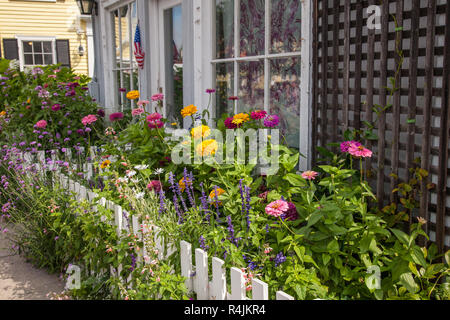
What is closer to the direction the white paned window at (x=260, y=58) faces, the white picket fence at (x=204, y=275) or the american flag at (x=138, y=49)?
the white picket fence

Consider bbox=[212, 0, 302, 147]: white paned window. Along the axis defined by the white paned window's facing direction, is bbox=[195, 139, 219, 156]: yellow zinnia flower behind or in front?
in front

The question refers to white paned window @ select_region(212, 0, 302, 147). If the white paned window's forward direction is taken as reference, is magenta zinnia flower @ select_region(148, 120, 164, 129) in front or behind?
in front

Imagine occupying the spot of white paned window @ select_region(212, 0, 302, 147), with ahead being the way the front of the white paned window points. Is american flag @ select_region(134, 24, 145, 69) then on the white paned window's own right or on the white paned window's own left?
on the white paned window's own right

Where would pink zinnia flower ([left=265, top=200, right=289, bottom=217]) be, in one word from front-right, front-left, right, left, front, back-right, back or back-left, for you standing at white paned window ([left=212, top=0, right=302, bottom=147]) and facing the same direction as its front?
front-left

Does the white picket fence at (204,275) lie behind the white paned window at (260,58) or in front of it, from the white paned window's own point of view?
in front

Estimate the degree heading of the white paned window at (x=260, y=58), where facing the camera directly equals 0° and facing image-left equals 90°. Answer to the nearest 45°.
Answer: approximately 45°
